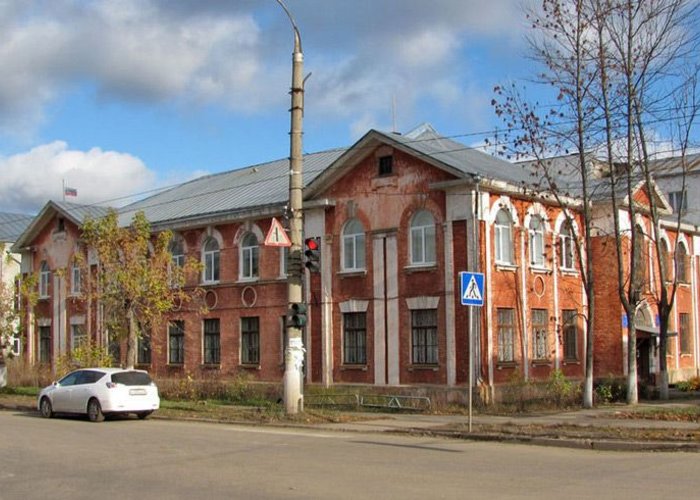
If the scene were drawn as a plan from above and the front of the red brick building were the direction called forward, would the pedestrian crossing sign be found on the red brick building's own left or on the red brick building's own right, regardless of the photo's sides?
on the red brick building's own left

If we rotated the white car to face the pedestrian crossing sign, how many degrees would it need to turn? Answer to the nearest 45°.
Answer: approximately 180°

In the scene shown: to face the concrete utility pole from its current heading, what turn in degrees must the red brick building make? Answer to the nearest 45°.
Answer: approximately 45° to its right

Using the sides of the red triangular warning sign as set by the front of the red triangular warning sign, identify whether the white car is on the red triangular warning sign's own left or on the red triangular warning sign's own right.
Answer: on the red triangular warning sign's own right

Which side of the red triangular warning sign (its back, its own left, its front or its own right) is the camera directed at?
front

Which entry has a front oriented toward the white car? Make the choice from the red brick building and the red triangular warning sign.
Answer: the red brick building

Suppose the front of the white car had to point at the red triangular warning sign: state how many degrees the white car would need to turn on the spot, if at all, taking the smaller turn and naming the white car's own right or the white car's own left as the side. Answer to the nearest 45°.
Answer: approximately 180°

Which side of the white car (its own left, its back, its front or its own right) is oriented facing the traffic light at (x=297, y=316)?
back

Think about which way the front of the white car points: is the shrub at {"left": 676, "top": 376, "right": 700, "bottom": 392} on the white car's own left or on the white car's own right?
on the white car's own right

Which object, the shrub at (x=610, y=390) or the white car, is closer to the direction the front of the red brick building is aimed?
the white car

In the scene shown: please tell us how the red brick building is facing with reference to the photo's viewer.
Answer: facing the viewer and to the left of the viewer

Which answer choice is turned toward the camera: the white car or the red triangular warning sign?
the red triangular warning sign

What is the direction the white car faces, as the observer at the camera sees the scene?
facing away from the viewer and to the left of the viewer
